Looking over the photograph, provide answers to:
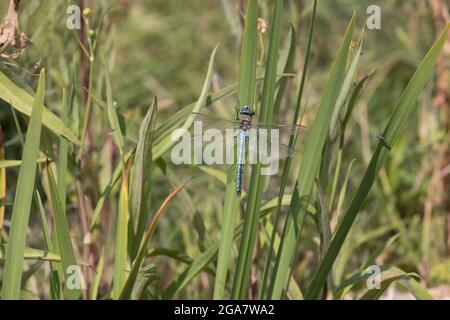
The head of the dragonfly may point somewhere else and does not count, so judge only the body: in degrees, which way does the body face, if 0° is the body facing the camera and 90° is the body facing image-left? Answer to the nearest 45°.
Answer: approximately 180°

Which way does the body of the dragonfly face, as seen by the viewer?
away from the camera
